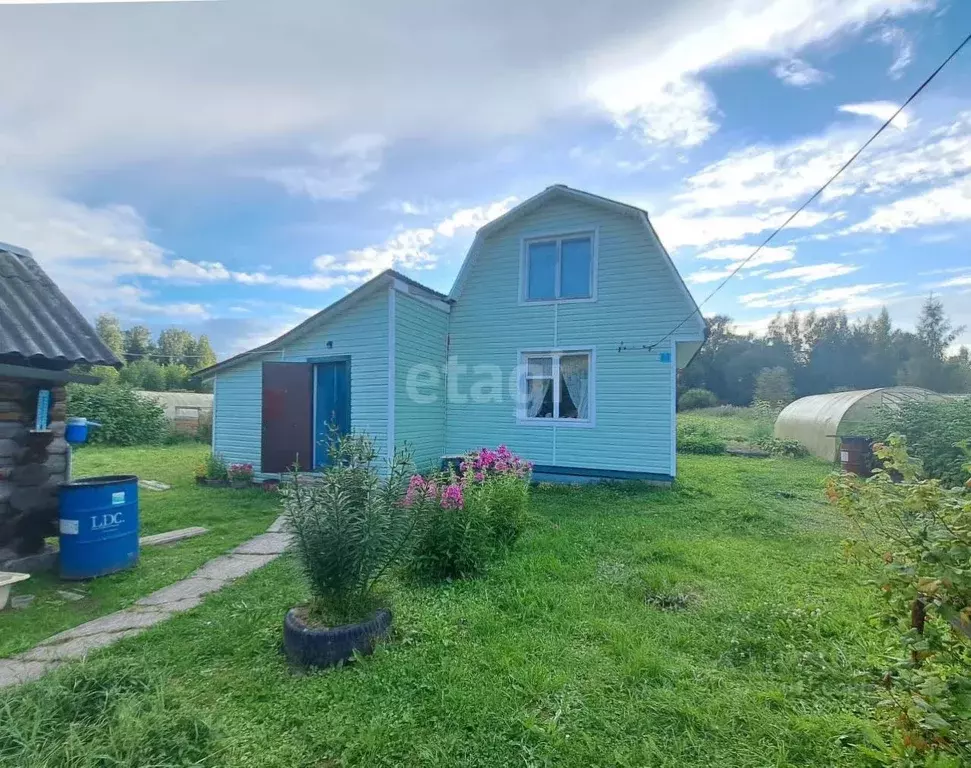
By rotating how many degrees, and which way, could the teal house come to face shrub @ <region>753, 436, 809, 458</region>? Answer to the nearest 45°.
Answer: approximately 135° to its left

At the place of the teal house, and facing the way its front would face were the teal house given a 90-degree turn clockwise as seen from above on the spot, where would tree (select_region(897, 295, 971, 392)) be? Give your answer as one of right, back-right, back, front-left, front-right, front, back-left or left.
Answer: back-right

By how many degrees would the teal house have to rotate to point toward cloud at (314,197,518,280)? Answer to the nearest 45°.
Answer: approximately 135° to its right

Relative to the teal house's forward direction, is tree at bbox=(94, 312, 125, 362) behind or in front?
behind

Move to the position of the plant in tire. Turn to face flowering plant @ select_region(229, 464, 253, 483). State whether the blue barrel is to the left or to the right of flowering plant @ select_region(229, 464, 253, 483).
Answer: left

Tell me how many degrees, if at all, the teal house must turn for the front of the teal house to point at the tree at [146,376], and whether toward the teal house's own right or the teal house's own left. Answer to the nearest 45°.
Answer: approximately 135° to the teal house's own right

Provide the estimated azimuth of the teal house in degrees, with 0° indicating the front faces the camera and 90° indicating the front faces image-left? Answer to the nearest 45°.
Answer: approximately 0°

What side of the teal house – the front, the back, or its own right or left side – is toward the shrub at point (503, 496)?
front

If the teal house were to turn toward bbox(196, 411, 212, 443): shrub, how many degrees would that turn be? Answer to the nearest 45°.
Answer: approximately 135° to its right
